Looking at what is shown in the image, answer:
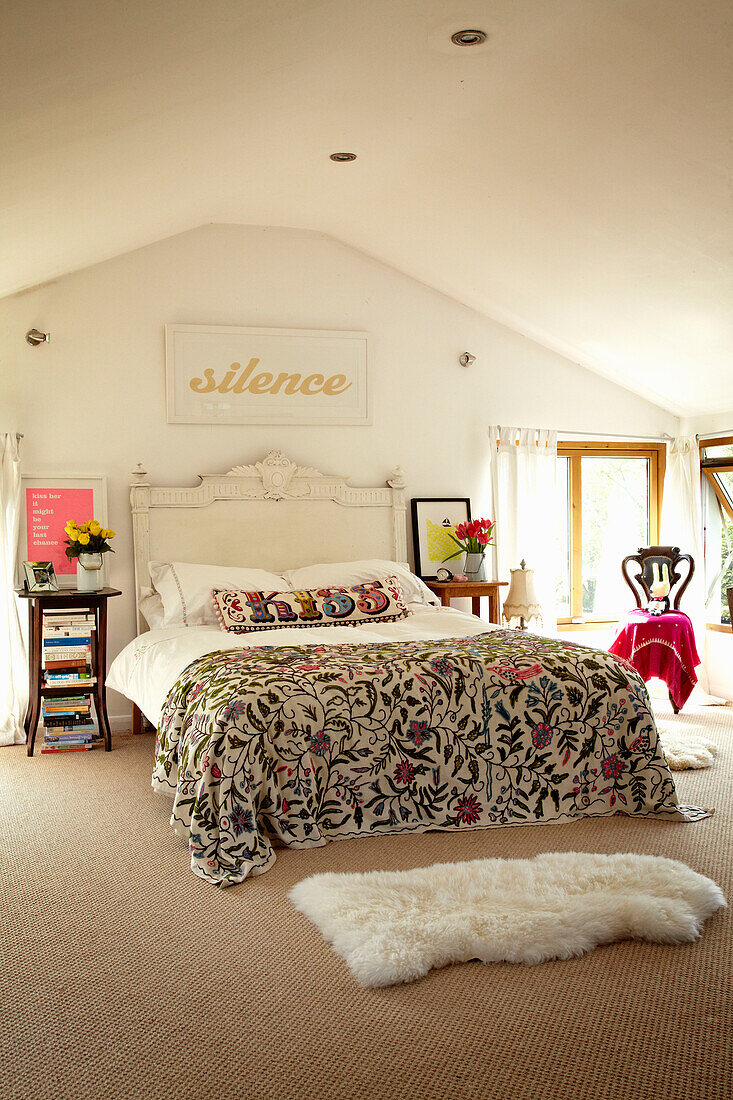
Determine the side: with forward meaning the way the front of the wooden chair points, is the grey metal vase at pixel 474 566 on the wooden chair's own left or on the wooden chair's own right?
on the wooden chair's own right

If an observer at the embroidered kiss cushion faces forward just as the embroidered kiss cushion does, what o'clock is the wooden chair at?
The wooden chair is roughly at 8 o'clock from the embroidered kiss cushion.

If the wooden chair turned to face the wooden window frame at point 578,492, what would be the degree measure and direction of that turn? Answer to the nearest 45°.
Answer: approximately 135° to its right

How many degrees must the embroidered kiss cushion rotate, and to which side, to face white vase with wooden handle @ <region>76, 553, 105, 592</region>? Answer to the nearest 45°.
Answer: approximately 90° to its right

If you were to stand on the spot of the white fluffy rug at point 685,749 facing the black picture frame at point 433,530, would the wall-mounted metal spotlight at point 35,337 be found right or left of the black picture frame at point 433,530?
left

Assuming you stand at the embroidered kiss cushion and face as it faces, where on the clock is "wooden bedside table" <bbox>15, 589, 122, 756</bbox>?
The wooden bedside table is roughly at 3 o'clock from the embroidered kiss cushion.

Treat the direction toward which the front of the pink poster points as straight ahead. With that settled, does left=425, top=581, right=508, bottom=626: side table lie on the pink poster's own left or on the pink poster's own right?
on the pink poster's own left

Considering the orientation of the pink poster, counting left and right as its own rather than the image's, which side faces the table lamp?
left

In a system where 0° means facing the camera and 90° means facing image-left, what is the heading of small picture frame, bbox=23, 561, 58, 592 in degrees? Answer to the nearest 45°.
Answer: approximately 0°
